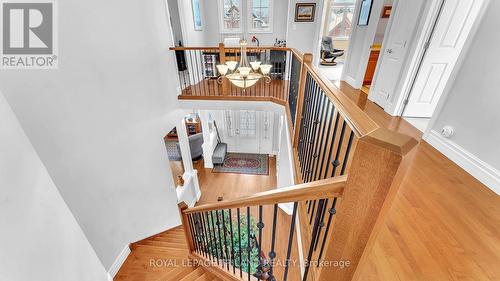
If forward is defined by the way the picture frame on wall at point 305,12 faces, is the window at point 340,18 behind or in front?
behind

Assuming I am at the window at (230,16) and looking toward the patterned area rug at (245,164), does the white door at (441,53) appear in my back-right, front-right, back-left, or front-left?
front-left

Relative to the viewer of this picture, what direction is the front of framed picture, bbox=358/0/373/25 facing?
facing the viewer and to the left of the viewer

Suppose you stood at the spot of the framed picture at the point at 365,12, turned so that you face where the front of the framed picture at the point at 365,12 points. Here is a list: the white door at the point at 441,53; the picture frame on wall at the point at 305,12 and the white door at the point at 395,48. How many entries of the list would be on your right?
1

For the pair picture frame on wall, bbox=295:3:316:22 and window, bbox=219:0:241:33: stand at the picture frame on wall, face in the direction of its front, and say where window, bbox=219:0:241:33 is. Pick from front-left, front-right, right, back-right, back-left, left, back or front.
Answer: right

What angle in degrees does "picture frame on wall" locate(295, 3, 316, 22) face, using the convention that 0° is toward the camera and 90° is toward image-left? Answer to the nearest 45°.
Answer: approximately 0°

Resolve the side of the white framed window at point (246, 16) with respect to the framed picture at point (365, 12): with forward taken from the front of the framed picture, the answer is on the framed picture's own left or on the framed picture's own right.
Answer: on the framed picture's own right

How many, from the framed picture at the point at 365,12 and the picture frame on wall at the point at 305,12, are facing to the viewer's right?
0

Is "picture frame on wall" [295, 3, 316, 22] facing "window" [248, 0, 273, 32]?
no

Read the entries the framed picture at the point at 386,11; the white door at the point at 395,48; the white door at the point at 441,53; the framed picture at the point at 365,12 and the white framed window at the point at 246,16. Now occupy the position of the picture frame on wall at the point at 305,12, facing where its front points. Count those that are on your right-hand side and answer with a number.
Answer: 1

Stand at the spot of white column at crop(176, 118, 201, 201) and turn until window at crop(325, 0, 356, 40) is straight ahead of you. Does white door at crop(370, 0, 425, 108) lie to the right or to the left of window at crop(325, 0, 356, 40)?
right

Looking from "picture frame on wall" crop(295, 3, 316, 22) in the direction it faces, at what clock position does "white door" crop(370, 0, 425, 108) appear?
The white door is roughly at 11 o'clock from the picture frame on wall.

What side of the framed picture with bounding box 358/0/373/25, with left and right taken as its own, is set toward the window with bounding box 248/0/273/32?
front

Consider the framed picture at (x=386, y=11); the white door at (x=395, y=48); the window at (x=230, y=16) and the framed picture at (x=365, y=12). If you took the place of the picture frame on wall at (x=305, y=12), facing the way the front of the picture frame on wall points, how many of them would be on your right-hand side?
1

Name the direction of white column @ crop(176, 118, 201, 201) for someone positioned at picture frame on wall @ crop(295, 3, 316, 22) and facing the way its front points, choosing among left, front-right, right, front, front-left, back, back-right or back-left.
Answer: front-right
